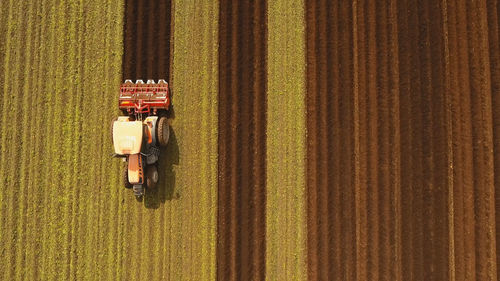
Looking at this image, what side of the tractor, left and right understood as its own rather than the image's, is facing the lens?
front
